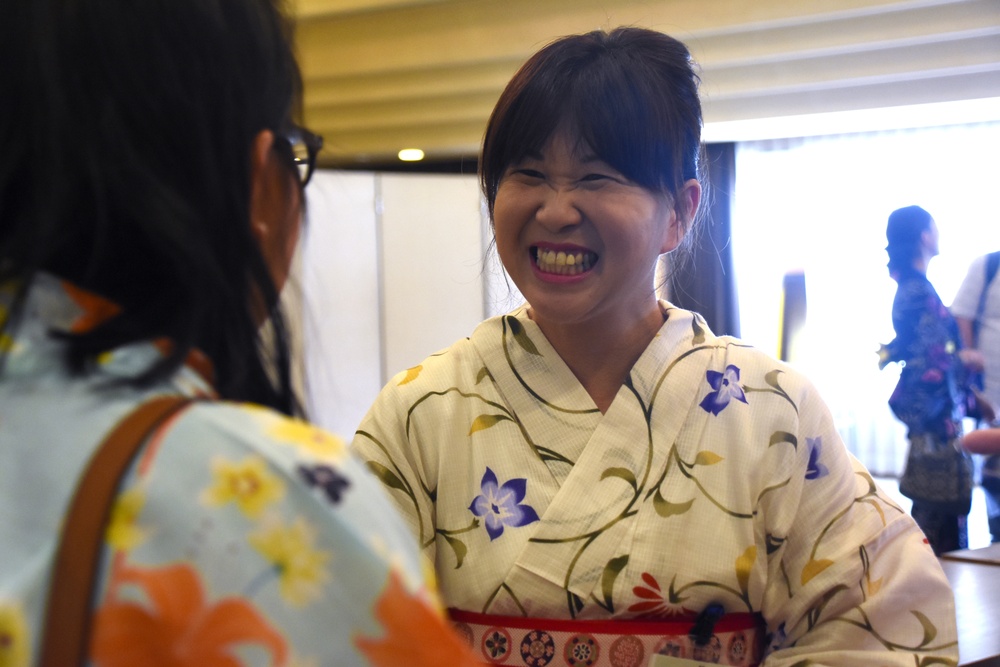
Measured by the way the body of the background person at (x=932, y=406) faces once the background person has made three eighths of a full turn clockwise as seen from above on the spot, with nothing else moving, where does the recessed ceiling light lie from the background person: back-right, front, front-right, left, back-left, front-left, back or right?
right

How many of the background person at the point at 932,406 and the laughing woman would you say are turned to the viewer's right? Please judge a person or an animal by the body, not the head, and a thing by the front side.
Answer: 1

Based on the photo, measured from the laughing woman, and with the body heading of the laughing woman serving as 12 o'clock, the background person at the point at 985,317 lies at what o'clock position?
The background person is roughly at 7 o'clock from the laughing woman.

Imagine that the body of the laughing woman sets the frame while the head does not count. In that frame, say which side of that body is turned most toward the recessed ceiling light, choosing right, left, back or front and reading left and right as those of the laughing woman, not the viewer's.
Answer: back

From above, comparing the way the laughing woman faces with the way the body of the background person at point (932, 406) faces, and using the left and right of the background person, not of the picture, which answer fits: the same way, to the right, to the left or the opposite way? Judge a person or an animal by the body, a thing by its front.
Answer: to the right

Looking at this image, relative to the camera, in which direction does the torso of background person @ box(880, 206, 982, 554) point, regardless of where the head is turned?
to the viewer's right

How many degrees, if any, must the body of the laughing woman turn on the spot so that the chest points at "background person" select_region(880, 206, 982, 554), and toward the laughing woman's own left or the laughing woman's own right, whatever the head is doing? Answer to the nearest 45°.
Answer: approximately 135° to the laughing woman's own left

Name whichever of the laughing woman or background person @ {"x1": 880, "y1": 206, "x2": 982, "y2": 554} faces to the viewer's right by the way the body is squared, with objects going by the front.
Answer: the background person
